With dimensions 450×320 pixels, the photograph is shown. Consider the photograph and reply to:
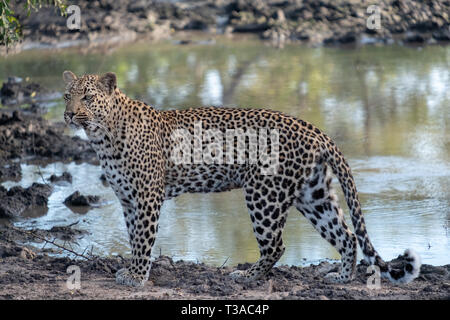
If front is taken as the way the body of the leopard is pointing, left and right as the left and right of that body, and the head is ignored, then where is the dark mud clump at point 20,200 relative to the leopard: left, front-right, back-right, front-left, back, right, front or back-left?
front-right

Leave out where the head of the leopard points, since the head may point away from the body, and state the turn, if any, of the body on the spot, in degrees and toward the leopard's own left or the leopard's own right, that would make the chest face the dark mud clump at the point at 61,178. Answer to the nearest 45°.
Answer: approximately 45° to the leopard's own right

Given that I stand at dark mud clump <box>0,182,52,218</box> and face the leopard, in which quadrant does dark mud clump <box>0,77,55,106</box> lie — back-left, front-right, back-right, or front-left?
back-left

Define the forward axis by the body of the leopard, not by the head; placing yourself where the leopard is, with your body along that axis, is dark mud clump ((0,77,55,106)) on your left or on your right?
on your right

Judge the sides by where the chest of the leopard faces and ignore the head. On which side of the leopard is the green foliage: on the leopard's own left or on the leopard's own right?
on the leopard's own right

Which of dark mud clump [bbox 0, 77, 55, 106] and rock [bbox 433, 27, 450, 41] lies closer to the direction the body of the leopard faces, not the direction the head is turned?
the dark mud clump

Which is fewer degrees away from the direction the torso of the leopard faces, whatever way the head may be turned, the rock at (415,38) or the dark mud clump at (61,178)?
the dark mud clump

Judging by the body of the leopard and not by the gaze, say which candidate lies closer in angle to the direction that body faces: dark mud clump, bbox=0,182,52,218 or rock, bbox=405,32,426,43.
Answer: the dark mud clump

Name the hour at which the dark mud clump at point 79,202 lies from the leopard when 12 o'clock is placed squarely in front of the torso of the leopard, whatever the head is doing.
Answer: The dark mud clump is roughly at 2 o'clock from the leopard.

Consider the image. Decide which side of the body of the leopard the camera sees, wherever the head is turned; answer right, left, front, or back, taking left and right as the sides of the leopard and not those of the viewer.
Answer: left

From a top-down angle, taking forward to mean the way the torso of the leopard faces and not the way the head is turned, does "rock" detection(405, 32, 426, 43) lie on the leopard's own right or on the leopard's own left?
on the leopard's own right
